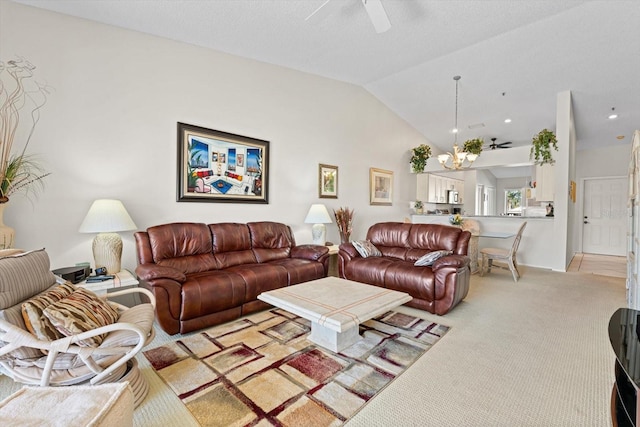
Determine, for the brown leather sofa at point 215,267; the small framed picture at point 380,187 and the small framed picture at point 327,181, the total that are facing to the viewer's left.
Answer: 0

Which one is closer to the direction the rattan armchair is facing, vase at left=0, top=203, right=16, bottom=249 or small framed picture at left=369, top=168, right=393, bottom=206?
the small framed picture

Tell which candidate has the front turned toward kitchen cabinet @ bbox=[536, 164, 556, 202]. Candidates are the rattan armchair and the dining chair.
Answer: the rattan armchair

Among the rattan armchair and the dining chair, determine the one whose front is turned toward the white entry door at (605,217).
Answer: the rattan armchair

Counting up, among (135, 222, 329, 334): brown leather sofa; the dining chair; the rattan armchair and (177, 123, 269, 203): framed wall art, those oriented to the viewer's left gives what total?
1

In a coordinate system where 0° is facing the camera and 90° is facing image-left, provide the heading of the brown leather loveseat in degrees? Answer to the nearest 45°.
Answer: approximately 45°

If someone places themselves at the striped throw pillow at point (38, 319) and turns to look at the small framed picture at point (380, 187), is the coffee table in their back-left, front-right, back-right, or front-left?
front-right

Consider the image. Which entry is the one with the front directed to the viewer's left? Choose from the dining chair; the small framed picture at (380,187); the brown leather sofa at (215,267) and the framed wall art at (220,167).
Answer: the dining chair

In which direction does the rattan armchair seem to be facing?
to the viewer's right

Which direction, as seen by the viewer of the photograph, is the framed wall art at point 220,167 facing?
facing the viewer and to the right of the viewer

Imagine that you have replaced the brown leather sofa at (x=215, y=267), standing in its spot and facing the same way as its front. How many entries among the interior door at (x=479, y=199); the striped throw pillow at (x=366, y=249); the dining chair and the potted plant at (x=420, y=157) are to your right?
0

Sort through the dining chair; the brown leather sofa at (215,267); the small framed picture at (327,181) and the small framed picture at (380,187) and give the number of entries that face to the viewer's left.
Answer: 1

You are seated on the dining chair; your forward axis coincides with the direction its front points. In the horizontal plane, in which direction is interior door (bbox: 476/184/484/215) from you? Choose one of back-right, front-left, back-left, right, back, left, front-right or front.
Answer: right

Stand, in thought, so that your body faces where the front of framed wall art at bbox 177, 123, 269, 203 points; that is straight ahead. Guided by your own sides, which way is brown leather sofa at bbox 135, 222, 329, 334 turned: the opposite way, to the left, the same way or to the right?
the same way

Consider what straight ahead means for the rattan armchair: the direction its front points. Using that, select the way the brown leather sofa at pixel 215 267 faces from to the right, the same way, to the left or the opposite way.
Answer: to the right

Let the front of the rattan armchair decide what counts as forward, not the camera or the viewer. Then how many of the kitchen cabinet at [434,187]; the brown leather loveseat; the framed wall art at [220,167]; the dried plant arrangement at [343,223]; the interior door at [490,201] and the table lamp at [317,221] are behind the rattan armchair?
0

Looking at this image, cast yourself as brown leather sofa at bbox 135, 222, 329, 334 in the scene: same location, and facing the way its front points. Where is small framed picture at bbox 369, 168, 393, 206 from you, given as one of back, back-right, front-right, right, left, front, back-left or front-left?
left

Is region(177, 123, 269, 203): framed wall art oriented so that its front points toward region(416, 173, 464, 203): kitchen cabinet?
no

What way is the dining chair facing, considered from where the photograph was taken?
facing to the left of the viewer
